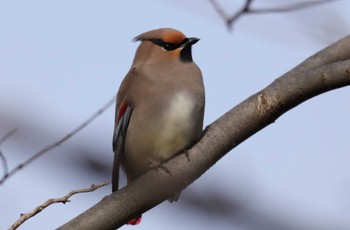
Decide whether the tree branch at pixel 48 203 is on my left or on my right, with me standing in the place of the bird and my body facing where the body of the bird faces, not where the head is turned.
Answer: on my right

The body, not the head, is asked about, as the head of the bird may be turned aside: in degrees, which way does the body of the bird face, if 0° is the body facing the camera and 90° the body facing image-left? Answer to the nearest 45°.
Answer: approximately 315°
